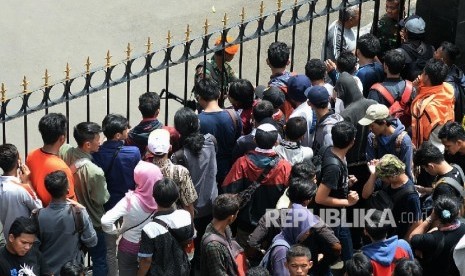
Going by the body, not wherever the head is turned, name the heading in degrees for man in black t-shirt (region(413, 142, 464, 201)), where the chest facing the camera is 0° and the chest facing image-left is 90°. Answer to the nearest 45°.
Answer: approximately 90°

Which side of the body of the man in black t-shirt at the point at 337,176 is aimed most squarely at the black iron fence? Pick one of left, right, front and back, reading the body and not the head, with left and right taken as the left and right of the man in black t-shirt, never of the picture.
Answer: back
